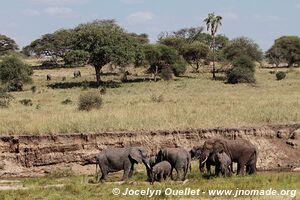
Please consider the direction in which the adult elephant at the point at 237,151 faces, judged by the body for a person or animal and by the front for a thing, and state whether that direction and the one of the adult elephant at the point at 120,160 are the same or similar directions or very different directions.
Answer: very different directions

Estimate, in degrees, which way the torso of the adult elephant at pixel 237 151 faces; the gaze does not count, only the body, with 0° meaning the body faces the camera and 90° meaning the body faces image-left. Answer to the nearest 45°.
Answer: approximately 90°

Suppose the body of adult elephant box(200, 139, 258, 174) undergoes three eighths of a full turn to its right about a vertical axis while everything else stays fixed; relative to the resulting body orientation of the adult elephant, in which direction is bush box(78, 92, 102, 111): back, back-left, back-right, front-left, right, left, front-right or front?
left

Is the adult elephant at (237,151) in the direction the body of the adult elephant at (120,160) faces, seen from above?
yes

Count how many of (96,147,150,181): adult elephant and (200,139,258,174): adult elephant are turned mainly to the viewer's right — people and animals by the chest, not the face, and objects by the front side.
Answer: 1

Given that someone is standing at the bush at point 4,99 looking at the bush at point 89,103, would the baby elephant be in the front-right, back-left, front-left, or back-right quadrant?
front-right

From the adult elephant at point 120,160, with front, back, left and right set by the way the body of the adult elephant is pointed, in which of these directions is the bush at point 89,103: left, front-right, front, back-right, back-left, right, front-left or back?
left

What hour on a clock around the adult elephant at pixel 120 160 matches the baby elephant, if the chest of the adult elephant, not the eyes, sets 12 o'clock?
The baby elephant is roughly at 1 o'clock from the adult elephant.

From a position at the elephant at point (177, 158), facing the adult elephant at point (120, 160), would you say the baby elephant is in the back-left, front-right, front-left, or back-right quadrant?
front-left

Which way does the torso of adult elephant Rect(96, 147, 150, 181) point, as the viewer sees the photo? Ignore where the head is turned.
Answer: to the viewer's right

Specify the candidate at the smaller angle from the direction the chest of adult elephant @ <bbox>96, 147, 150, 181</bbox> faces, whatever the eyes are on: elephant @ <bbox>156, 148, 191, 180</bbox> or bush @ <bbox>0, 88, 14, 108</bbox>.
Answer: the elephant

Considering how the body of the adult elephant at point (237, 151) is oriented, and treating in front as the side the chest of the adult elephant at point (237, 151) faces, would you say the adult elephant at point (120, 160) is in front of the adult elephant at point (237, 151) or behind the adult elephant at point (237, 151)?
in front

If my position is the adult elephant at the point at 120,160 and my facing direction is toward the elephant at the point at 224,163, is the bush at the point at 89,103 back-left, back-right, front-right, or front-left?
back-left

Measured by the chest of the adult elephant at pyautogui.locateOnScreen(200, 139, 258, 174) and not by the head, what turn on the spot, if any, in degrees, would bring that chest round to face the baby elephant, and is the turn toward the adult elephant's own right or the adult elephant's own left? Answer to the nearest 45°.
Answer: approximately 45° to the adult elephant's own left
